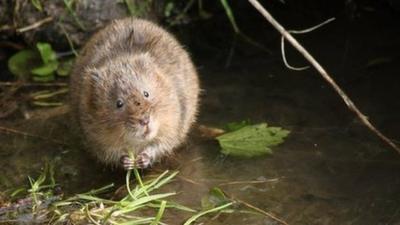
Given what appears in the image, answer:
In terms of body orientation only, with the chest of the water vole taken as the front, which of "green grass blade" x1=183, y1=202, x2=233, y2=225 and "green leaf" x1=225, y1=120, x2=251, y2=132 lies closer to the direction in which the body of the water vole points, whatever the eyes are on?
the green grass blade

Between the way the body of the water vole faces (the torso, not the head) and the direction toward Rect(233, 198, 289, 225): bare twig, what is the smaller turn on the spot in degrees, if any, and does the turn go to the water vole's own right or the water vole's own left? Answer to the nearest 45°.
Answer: approximately 45° to the water vole's own left

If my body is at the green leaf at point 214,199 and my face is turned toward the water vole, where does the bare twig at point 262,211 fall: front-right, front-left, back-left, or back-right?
back-right

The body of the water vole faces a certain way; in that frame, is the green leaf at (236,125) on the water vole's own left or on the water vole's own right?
on the water vole's own left

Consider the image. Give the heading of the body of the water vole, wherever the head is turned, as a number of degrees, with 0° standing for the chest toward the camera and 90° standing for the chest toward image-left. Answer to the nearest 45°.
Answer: approximately 0°

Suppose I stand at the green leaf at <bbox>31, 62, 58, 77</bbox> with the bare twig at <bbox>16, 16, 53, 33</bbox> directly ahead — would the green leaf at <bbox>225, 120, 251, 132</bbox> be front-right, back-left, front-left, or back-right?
back-right

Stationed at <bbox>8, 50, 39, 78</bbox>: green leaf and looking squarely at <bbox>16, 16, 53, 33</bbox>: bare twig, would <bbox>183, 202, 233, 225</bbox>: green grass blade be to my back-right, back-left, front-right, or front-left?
back-right

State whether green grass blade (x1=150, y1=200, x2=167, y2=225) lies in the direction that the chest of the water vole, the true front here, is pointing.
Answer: yes

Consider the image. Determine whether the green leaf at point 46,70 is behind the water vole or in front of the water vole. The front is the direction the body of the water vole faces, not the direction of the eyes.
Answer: behind

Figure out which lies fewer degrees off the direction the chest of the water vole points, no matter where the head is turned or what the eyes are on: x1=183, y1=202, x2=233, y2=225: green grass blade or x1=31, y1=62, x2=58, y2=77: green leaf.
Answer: the green grass blade

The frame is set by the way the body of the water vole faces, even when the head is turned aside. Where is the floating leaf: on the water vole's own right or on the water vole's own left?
on the water vole's own left

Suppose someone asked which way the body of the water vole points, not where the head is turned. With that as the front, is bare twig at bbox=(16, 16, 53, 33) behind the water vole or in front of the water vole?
behind
